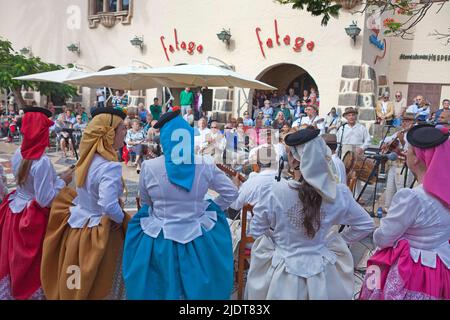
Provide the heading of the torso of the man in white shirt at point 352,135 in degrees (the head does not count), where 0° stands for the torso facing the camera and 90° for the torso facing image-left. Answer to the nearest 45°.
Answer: approximately 0°

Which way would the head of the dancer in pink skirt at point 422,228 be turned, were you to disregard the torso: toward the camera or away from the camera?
away from the camera

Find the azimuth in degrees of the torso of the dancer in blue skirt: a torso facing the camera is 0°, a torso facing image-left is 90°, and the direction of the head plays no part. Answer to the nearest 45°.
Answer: approximately 180°

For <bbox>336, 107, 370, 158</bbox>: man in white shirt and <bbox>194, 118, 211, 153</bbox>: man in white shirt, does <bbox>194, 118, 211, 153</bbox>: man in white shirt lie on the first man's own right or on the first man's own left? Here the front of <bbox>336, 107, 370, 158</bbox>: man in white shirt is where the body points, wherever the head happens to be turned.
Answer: on the first man's own right

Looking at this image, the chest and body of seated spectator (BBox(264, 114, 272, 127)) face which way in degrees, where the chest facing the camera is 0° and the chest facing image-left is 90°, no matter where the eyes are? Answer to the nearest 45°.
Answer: approximately 0°

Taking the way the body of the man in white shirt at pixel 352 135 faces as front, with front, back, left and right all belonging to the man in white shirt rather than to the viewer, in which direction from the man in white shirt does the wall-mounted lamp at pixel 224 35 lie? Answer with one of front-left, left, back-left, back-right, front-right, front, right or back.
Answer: back-right

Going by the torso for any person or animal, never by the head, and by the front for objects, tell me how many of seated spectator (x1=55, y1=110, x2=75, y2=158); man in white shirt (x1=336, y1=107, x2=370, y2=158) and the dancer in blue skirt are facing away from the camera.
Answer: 1

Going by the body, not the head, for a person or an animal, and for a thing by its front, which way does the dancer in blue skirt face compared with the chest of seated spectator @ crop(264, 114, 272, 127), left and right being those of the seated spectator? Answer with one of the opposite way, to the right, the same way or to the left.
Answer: the opposite way

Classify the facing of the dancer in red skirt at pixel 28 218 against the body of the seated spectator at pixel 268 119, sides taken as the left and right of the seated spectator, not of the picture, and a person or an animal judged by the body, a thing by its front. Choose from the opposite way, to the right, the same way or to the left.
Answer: the opposite way

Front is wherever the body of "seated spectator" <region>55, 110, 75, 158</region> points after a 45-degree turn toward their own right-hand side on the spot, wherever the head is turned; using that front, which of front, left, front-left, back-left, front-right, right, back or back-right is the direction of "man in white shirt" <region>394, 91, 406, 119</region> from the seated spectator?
left

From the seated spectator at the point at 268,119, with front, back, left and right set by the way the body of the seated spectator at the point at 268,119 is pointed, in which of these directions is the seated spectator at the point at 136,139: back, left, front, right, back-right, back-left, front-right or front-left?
front-right

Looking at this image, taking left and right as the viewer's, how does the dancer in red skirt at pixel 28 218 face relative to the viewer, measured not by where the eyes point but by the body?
facing away from the viewer and to the right of the viewer

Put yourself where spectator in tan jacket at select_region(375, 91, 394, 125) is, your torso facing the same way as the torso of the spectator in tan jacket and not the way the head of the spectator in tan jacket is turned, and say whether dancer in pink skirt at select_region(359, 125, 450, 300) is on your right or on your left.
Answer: on your left

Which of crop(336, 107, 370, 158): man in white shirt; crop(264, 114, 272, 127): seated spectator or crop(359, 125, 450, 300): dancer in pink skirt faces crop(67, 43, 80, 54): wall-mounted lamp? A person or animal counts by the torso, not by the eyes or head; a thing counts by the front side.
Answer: the dancer in pink skirt

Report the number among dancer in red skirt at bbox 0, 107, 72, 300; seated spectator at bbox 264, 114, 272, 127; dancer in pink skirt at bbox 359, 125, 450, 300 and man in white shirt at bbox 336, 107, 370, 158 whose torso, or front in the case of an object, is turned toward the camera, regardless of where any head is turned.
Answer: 2
